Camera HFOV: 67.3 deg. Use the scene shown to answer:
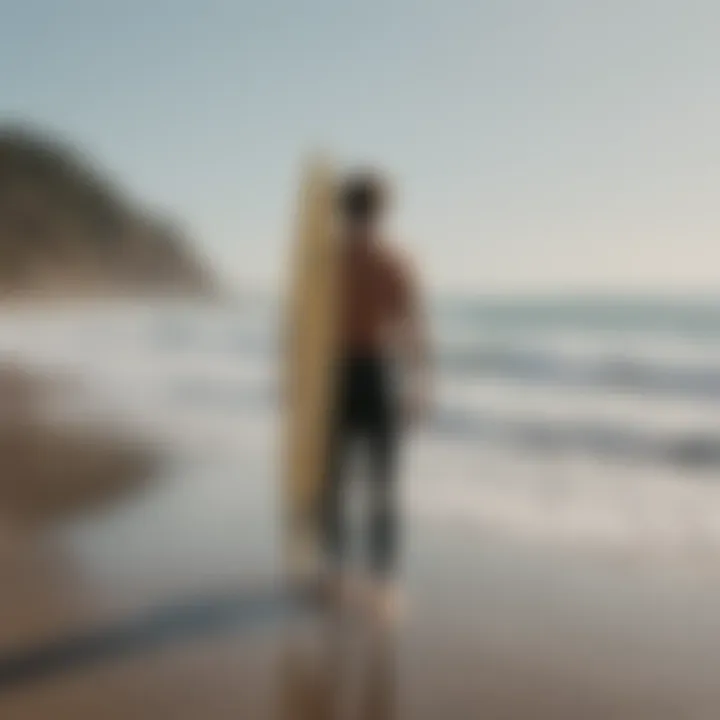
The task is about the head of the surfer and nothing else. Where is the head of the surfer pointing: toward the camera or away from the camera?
away from the camera

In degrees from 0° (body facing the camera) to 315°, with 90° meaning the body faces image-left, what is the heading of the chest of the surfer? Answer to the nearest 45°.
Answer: approximately 180°
